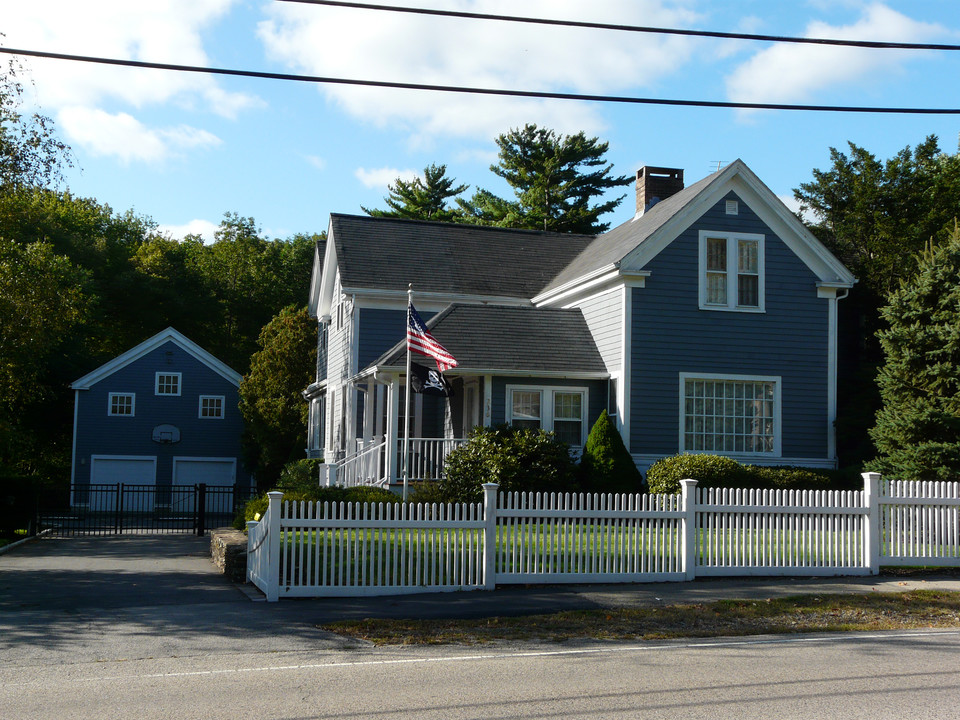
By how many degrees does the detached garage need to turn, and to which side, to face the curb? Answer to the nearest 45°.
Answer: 0° — it already faces it

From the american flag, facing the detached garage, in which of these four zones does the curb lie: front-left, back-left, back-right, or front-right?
front-left

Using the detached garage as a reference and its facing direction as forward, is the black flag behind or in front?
in front

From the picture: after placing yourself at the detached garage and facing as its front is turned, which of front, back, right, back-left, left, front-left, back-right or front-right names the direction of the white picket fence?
front

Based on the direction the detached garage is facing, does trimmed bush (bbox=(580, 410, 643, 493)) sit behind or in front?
in front

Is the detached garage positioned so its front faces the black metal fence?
yes

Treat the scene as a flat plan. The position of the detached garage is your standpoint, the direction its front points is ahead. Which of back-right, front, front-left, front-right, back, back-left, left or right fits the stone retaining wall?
front

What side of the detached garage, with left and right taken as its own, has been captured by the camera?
front
